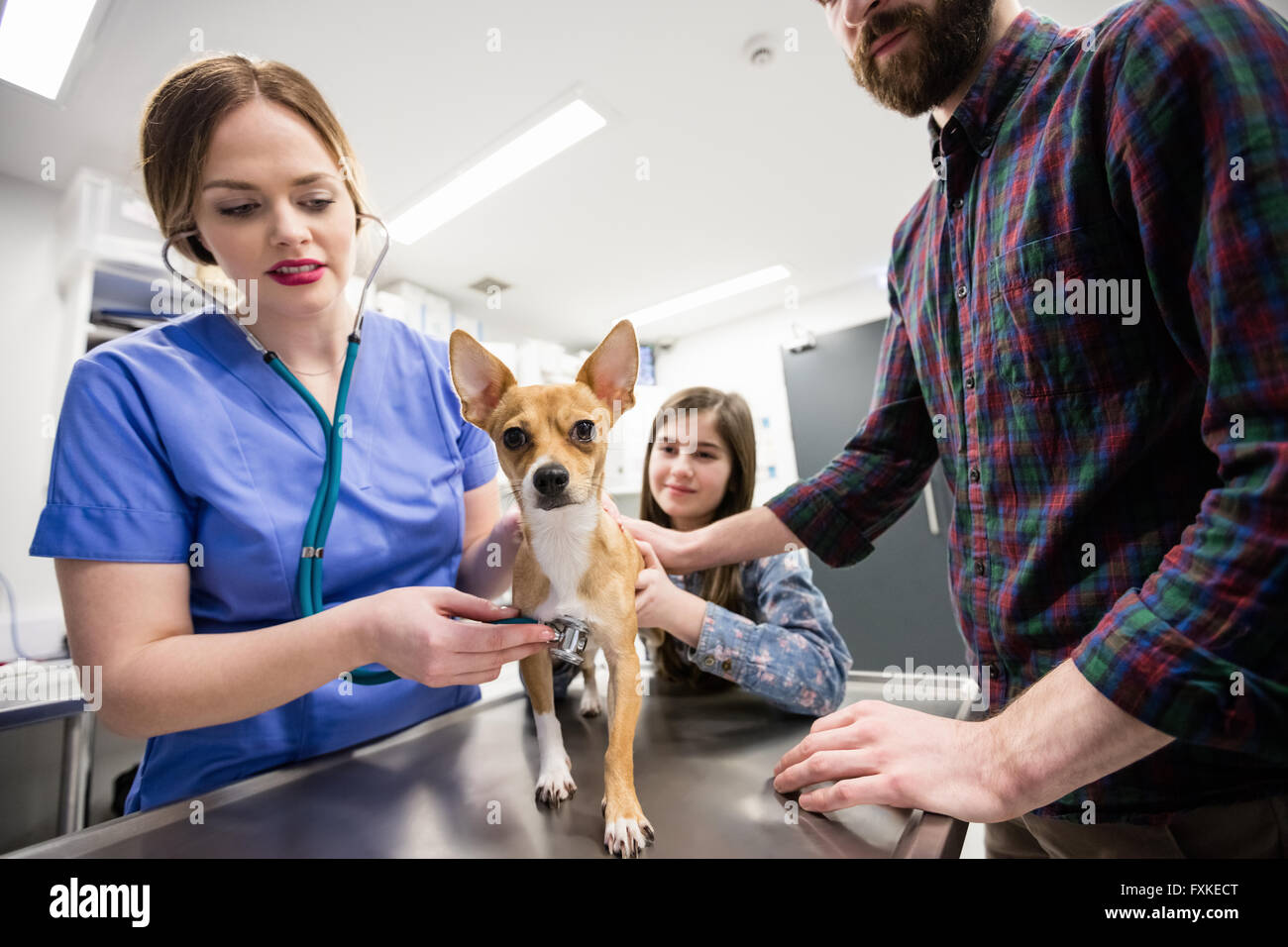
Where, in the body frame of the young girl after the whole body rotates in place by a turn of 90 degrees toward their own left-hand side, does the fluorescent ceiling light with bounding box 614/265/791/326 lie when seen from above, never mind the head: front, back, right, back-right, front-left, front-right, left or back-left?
back-left

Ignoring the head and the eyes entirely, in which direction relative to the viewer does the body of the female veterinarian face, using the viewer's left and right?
facing the viewer and to the right of the viewer

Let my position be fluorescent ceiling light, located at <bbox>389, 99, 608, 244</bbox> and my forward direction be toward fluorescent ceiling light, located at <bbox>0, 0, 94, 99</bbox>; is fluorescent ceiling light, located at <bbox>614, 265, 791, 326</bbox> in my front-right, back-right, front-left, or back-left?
back-right

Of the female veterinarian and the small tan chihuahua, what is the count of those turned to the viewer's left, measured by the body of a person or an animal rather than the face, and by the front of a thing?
0

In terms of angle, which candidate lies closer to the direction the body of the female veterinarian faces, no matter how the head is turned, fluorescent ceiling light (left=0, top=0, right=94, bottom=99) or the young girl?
the young girl

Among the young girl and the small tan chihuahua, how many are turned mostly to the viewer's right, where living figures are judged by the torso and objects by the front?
0

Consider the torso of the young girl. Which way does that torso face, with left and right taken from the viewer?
facing the viewer and to the left of the viewer

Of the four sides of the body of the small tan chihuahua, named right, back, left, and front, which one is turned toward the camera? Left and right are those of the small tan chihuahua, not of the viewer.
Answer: front

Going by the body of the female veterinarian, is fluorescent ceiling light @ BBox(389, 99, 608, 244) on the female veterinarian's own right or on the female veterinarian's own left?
on the female veterinarian's own left

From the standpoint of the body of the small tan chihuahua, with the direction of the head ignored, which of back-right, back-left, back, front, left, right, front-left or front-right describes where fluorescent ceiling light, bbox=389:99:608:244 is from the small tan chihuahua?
back

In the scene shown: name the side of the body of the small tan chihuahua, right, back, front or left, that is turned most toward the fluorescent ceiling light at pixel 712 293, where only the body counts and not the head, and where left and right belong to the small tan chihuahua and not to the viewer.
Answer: back

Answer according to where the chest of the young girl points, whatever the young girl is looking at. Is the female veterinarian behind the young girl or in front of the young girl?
in front

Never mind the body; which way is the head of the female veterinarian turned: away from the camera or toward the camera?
toward the camera

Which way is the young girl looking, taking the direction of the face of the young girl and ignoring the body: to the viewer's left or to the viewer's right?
to the viewer's left

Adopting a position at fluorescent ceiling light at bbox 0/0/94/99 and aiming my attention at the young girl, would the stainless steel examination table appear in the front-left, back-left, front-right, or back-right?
front-right

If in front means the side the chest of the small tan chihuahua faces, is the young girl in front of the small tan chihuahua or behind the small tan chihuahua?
behind
